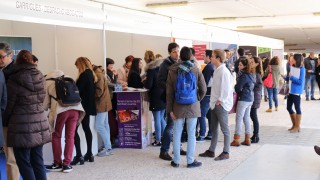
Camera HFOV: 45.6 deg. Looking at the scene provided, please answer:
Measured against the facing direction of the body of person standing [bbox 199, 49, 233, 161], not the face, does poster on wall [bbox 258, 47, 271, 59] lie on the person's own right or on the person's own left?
on the person's own right

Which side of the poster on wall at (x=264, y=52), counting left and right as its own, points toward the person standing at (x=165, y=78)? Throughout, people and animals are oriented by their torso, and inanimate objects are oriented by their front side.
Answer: front

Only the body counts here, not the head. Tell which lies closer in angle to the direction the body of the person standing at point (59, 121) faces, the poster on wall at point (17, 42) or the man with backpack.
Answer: the poster on wall

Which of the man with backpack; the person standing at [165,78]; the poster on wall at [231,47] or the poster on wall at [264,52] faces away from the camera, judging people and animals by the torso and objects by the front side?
the man with backpack

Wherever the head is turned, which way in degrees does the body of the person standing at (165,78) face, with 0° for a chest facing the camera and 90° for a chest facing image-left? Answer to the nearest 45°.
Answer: approximately 315°

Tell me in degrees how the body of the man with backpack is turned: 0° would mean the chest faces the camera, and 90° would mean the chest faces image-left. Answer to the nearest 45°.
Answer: approximately 180°

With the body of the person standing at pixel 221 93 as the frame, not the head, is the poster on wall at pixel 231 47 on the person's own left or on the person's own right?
on the person's own right

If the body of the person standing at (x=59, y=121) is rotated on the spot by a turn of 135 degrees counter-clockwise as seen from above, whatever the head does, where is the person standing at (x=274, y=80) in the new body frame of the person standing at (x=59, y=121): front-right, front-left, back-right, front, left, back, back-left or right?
back-left

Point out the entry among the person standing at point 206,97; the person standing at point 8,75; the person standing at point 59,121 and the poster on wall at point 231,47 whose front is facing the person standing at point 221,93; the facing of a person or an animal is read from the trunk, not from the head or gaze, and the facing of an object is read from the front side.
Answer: the poster on wall

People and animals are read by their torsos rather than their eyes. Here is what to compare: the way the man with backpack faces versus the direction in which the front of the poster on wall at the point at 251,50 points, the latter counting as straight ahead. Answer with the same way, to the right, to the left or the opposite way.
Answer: the opposite way

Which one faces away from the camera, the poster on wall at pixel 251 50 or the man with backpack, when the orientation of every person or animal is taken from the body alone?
the man with backpack

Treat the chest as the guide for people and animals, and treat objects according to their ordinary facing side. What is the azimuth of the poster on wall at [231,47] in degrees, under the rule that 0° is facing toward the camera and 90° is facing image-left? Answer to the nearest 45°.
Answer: approximately 0°
